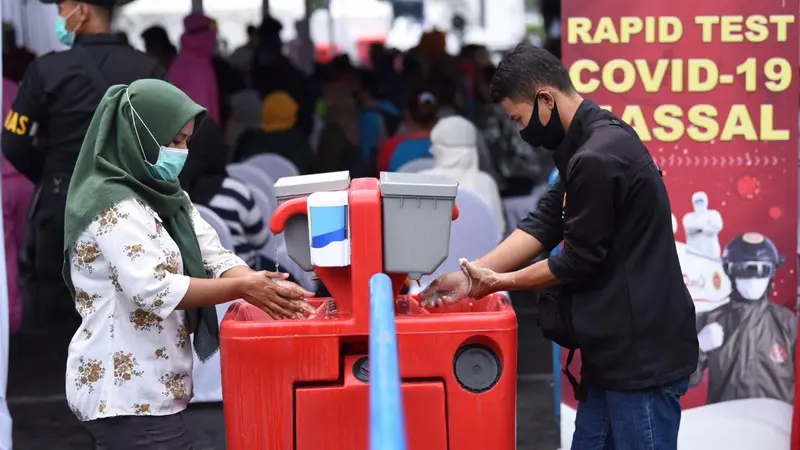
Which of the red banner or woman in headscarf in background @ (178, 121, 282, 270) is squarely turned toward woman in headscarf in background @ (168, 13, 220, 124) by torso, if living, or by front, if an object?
woman in headscarf in background @ (178, 121, 282, 270)

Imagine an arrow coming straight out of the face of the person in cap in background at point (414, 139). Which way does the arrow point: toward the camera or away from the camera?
away from the camera

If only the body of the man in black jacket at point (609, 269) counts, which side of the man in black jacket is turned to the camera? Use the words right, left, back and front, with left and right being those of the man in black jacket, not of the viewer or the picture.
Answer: left

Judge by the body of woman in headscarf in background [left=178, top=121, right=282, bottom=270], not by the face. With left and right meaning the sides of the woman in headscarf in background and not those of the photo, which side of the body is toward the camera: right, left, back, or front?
back

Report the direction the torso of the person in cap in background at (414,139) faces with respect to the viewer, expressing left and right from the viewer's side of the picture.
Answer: facing away from the viewer

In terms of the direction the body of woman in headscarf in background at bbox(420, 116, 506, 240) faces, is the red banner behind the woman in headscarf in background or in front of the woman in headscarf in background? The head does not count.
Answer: behind

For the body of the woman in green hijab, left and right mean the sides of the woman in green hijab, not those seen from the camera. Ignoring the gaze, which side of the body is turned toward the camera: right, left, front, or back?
right

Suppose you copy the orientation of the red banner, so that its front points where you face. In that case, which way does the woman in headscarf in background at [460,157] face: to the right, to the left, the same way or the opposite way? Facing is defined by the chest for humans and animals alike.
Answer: the opposite way

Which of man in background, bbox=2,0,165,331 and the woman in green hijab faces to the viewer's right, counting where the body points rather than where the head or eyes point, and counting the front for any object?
the woman in green hijab

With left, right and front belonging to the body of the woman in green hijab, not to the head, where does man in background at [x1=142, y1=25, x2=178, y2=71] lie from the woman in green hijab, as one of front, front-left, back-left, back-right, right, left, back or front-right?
left

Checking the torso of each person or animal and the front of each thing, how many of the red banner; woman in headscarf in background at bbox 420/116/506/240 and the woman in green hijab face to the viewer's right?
1

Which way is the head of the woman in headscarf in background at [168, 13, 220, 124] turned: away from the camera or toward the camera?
away from the camera

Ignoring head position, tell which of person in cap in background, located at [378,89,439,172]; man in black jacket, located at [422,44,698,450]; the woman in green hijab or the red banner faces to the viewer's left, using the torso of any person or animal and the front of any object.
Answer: the man in black jacket

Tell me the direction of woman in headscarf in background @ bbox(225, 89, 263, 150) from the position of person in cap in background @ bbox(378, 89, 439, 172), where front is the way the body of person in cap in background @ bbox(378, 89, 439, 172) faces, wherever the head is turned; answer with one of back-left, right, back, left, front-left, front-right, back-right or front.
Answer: front-left

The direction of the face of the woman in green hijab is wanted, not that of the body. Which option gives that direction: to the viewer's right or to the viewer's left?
to the viewer's right

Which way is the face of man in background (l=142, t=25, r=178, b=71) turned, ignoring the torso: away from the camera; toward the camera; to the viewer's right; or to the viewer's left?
away from the camera
